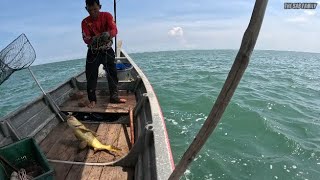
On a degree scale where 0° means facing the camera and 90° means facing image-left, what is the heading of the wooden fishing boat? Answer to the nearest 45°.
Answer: approximately 180°

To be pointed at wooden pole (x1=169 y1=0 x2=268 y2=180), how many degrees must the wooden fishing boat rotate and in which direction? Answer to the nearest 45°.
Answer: approximately 180°
